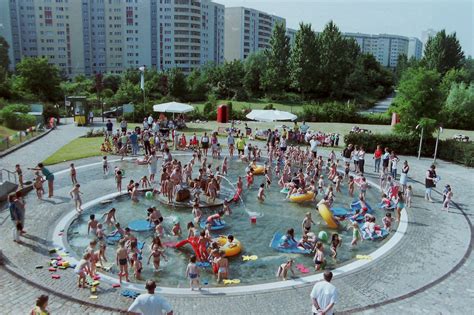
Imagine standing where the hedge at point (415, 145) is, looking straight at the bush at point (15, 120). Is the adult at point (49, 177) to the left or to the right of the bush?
left

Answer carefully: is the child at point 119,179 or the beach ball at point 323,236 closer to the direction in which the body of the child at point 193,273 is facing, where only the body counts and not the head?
the child

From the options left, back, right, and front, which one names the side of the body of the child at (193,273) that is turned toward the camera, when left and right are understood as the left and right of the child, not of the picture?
back

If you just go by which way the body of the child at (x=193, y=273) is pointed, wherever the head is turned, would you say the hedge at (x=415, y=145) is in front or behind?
in front

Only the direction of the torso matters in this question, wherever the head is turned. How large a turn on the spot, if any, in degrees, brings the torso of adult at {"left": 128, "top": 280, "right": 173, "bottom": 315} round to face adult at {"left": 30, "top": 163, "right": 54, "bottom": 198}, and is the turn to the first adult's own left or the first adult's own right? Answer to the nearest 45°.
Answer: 0° — they already face them

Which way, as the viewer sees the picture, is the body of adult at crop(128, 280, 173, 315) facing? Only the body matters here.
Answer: away from the camera

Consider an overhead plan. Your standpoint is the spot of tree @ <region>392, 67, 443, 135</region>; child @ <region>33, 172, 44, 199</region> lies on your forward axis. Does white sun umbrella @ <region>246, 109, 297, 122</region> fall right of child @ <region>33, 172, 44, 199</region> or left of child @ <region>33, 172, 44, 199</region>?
right

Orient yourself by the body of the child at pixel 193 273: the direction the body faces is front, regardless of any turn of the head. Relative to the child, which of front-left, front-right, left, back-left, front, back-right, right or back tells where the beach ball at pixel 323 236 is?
front-right

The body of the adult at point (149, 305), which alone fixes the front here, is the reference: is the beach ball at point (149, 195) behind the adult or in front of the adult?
in front
